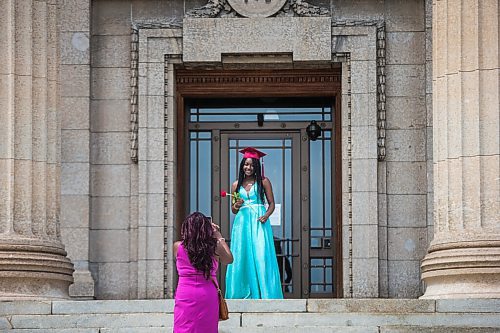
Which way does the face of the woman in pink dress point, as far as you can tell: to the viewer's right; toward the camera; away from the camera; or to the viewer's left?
away from the camera

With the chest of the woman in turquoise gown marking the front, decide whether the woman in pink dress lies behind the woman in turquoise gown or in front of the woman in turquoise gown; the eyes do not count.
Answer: in front

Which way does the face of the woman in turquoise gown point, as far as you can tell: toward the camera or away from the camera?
toward the camera

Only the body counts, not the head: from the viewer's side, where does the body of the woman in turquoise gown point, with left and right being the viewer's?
facing the viewer
